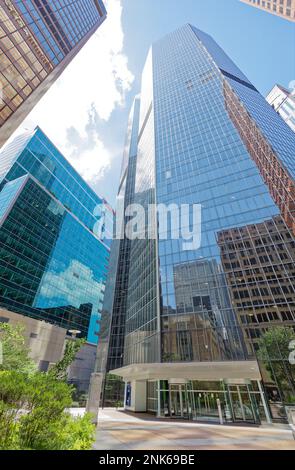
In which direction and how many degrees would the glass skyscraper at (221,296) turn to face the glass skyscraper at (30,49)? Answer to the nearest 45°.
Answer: approximately 45° to its right

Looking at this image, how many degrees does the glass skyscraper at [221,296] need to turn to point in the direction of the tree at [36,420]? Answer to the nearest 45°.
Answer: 0° — it already faces it

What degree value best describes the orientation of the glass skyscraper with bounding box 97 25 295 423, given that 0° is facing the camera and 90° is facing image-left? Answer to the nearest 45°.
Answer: approximately 0°

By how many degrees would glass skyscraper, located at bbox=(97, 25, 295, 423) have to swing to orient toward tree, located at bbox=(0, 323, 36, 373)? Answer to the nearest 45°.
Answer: approximately 90° to its right
